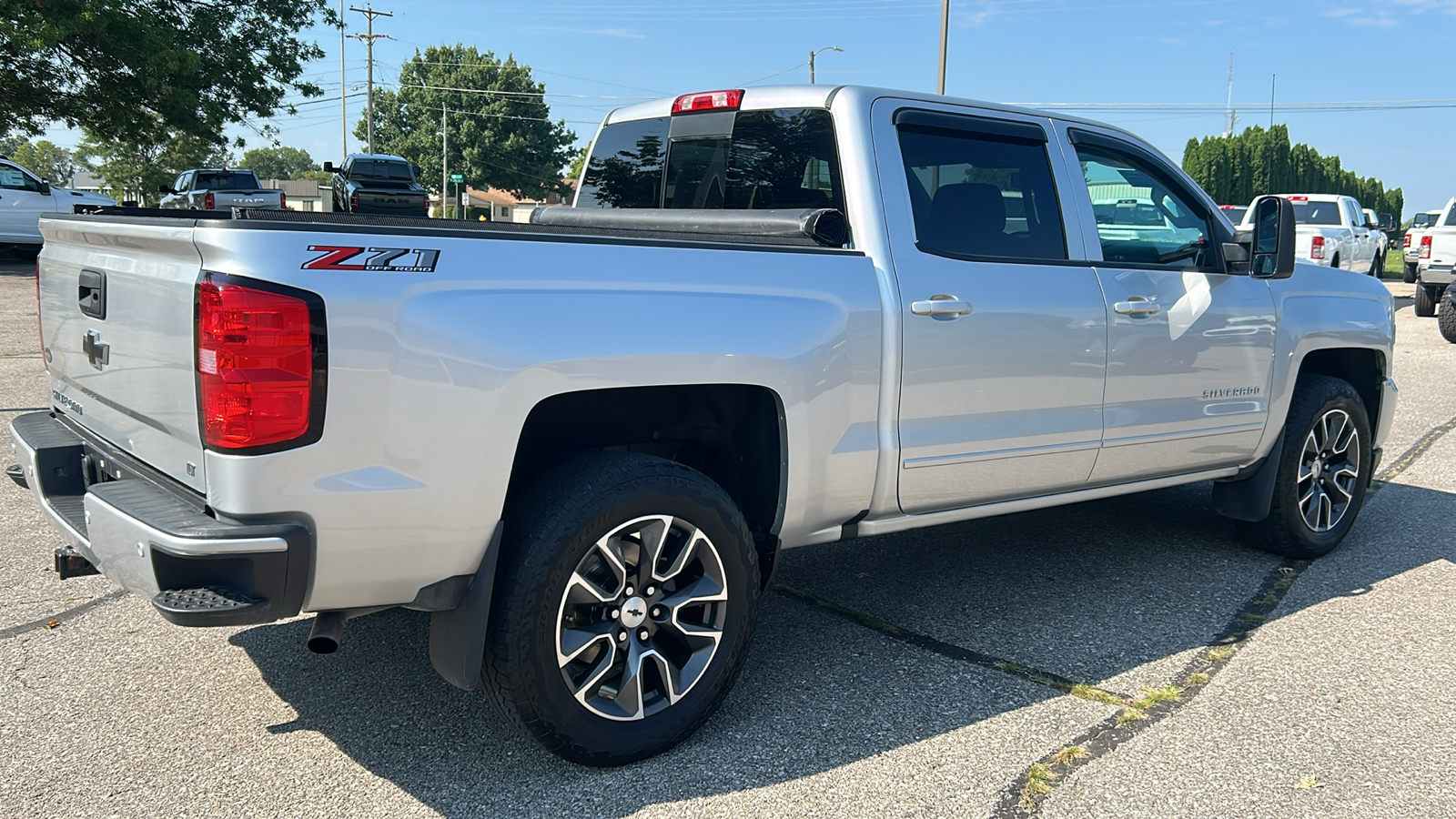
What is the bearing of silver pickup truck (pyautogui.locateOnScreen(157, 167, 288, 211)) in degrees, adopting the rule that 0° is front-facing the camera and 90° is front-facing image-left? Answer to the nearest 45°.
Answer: approximately 135°

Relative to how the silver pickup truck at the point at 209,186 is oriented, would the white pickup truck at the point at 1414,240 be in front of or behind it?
behind

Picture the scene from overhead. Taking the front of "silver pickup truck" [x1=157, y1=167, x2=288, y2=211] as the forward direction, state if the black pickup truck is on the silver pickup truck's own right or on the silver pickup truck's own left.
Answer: on the silver pickup truck's own right

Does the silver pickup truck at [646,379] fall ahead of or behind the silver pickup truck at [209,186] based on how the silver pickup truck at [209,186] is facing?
behind

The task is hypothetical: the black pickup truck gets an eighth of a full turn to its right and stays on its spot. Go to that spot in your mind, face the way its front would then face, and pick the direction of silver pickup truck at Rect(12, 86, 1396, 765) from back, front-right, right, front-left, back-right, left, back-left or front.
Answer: back-right

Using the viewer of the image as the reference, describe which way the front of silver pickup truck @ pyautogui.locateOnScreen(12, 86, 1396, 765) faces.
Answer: facing away from the viewer and to the right of the viewer

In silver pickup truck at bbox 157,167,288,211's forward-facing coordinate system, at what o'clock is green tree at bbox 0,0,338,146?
The green tree is roughly at 8 o'clock from the silver pickup truck.

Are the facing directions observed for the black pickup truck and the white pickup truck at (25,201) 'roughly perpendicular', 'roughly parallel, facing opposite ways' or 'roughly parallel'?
roughly perpendicular

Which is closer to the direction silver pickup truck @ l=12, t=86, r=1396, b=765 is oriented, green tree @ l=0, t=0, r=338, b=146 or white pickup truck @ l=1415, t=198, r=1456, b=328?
the white pickup truck

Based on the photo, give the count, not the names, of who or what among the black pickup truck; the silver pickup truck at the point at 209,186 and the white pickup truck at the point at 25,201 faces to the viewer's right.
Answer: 1

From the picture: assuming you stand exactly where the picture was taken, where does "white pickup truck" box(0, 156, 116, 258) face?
facing to the right of the viewer

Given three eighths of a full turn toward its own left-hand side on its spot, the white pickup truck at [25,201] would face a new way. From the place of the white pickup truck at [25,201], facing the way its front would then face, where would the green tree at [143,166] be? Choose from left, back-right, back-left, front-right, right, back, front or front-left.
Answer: front-right
